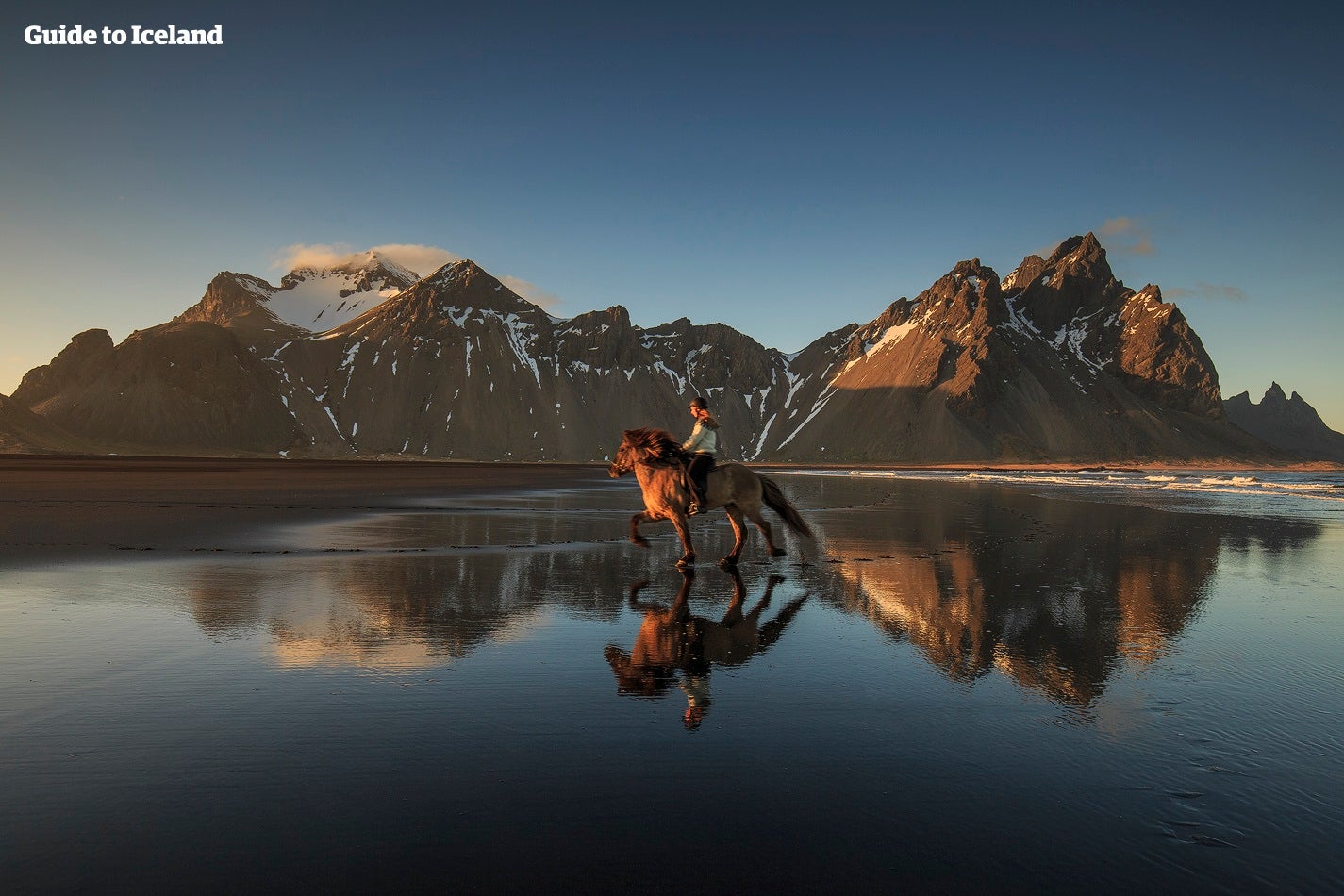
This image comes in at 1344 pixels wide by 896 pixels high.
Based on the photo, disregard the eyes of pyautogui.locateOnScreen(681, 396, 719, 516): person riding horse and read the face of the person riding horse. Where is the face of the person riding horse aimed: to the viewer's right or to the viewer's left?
to the viewer's left

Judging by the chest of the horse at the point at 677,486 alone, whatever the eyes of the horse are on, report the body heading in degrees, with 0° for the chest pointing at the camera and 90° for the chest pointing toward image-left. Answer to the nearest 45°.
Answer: approximately 90°

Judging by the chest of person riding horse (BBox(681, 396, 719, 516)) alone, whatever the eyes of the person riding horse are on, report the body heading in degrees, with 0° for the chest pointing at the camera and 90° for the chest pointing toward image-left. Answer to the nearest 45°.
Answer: approximately 90°
